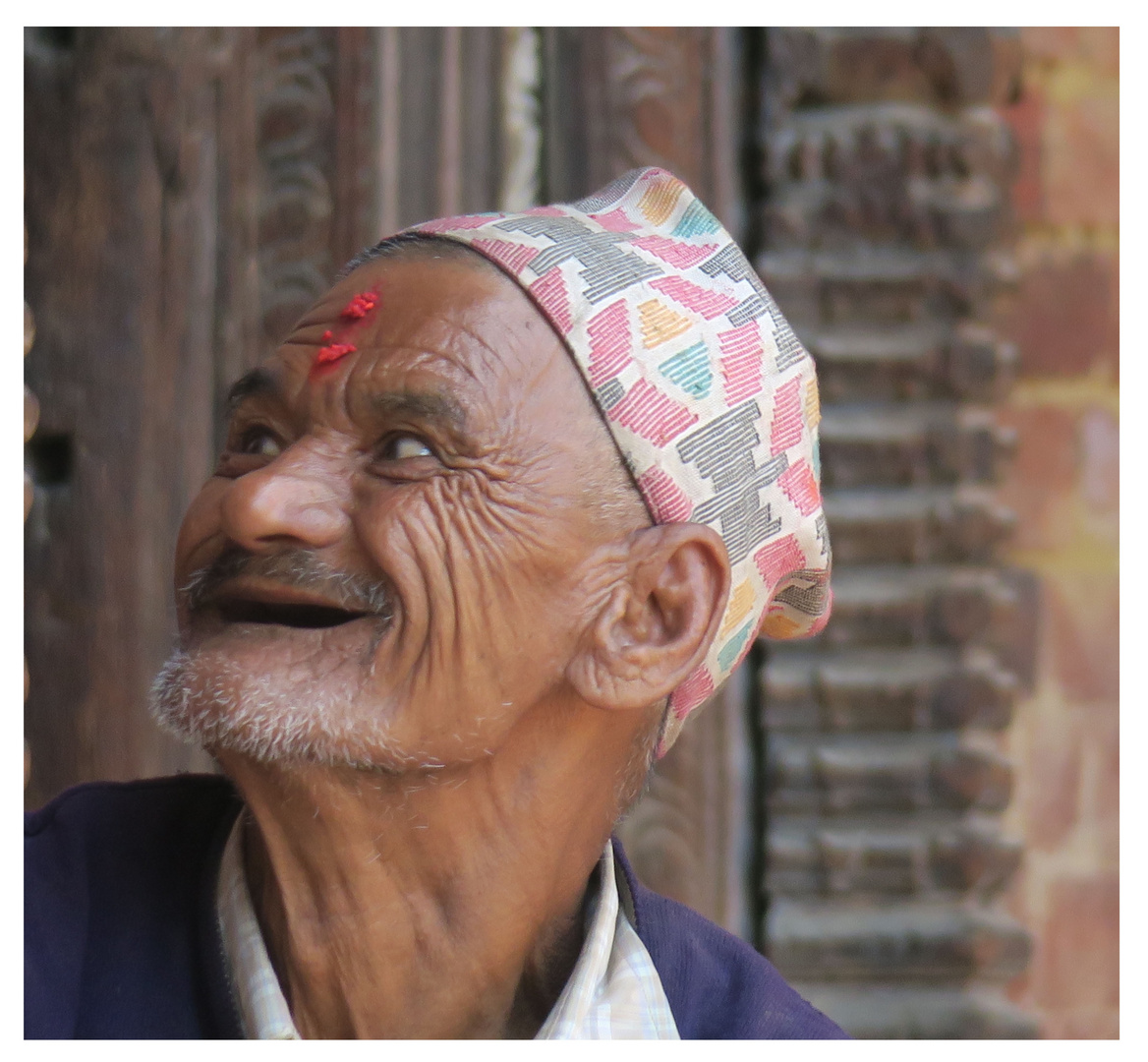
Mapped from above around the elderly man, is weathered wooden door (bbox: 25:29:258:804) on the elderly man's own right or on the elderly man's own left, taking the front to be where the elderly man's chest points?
on the elderly man's own right

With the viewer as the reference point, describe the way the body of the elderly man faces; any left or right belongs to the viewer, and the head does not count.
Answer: facing the viewer and to the left of the viewer

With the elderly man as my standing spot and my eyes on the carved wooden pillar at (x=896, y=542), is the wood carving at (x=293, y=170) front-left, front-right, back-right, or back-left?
front-left

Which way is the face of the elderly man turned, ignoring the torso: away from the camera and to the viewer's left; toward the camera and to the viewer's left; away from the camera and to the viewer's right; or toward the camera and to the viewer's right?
toward the camera and to the viewer's left

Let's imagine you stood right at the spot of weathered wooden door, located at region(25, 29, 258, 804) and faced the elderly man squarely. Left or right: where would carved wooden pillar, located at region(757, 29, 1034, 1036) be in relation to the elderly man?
left

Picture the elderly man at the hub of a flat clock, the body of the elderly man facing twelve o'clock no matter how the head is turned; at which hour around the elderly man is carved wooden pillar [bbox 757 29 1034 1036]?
The carved wooden pillar is roughly at 6 o'clock from the elderly man.

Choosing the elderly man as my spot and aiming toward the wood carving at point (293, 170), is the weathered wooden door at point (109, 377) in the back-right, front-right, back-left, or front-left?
front-left
